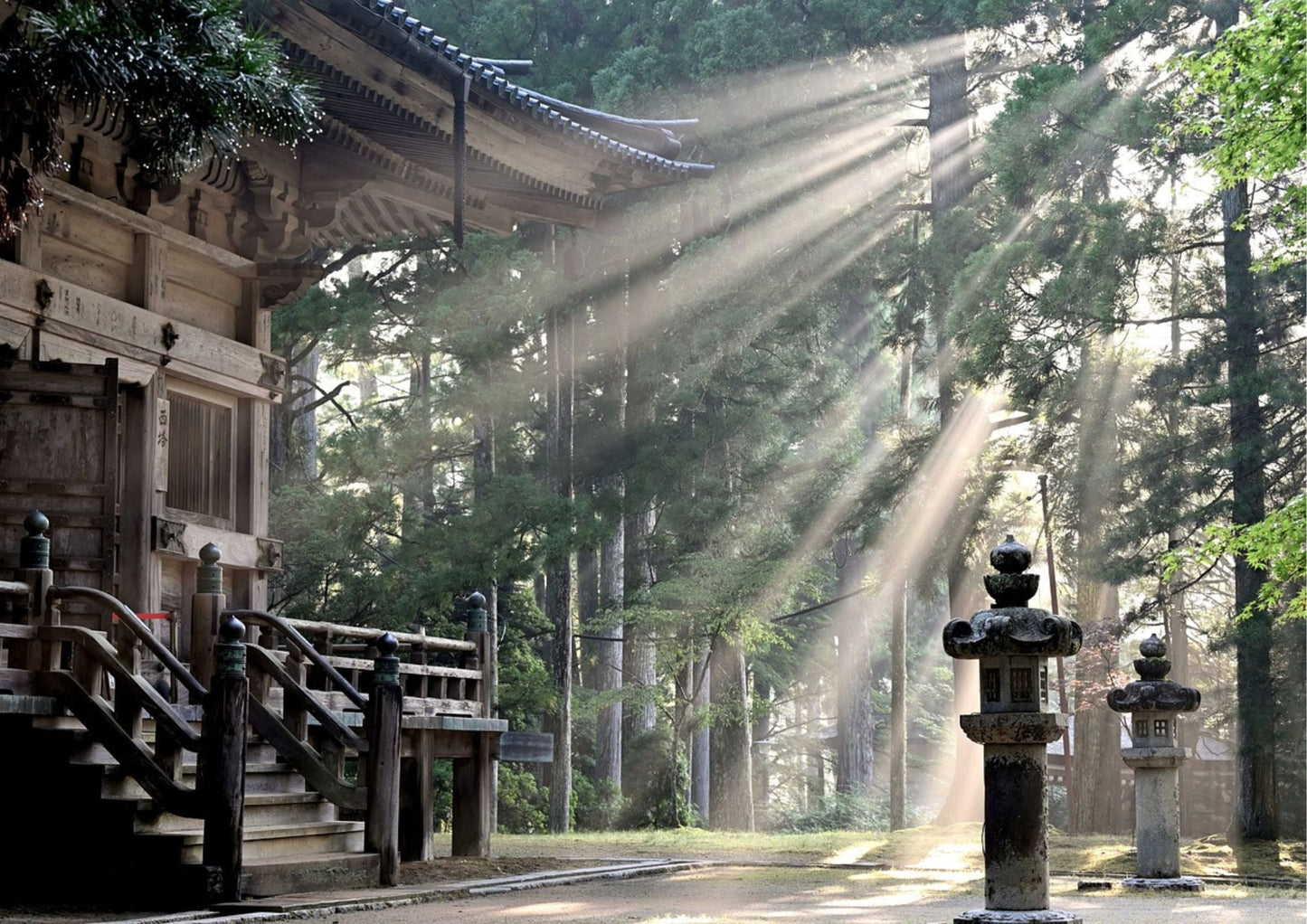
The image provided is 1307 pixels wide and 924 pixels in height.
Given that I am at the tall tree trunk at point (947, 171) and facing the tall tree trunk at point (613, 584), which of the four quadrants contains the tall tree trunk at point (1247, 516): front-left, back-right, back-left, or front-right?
back-left

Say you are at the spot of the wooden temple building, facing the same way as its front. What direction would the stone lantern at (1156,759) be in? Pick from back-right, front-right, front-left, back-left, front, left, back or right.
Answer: front-left

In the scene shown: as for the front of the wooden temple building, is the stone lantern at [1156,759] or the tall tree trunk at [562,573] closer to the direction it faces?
the stone lantern

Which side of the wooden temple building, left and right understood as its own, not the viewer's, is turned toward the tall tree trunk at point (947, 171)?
left

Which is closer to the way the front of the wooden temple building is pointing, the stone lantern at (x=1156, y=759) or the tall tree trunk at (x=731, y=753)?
the stone lantern

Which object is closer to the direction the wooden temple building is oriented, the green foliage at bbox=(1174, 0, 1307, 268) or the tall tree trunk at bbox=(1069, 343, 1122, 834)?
the green foliage
